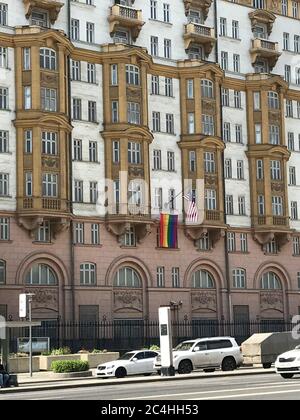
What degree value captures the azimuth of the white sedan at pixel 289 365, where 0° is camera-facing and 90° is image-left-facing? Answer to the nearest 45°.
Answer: approximately 45°

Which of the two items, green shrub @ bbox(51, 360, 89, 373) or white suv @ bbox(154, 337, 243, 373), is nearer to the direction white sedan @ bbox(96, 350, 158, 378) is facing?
the green shrub

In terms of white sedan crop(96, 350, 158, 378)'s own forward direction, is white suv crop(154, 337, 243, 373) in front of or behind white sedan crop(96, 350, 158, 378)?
behind

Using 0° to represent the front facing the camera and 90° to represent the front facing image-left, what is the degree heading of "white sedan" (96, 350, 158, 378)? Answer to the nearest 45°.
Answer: approximately 45°

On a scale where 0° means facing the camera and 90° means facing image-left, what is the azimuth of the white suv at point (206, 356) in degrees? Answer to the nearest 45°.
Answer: approximately 45°

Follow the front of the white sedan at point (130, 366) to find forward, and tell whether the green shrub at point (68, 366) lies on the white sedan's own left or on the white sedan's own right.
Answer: on the white sedan's own right
